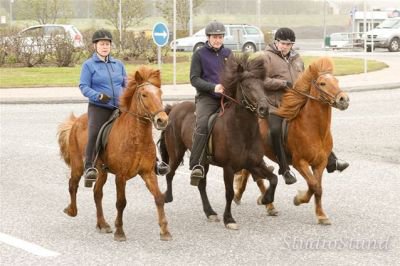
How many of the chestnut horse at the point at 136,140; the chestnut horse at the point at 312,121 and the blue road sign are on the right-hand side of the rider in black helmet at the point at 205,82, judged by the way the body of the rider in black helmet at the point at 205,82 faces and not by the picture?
1

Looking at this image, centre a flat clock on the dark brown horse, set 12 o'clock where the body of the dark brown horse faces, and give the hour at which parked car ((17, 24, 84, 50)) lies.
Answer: The parked car is roughly at 7 o'clock from the dark brown horse.

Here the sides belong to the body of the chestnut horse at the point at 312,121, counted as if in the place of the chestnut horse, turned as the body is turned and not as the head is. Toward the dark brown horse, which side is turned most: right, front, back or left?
right

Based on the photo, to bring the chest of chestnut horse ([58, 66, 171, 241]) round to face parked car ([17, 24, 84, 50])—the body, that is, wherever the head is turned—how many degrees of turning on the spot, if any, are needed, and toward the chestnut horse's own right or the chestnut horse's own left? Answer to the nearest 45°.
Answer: approximately 135° to the chestnut horse's own left

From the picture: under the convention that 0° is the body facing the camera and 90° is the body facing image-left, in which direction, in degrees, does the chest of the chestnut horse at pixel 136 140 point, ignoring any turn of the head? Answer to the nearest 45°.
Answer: approximately 315°

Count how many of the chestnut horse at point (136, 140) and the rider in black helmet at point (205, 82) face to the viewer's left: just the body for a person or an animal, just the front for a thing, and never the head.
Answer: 0

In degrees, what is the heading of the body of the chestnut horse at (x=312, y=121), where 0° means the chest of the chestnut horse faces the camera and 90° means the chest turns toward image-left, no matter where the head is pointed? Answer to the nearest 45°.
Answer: approximately 315°

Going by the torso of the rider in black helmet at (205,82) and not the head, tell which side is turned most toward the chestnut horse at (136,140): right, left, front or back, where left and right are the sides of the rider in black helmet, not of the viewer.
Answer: right

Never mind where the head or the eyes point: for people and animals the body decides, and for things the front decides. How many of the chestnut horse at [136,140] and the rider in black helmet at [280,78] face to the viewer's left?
0

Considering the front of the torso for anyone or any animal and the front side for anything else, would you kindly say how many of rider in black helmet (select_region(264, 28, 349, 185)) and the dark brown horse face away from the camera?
0

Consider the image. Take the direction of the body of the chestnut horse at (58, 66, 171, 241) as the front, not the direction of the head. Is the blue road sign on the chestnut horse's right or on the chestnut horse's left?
on the chestnut horse's left

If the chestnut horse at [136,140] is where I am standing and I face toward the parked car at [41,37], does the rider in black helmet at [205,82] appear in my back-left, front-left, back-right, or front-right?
front-right

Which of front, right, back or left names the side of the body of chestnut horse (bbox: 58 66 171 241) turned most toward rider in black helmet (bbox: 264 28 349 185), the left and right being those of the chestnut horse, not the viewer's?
left

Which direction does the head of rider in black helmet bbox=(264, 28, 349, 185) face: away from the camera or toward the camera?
toward the camera

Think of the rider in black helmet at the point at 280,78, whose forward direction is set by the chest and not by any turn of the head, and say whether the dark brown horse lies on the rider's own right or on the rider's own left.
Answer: on the rider's own right

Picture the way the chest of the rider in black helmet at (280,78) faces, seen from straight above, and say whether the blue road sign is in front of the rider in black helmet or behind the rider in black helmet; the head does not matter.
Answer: behind

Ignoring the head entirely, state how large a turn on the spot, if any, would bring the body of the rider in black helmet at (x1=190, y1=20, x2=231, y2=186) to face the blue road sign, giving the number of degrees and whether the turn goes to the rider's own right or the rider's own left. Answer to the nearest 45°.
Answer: approximately 135° to the rider's own left
